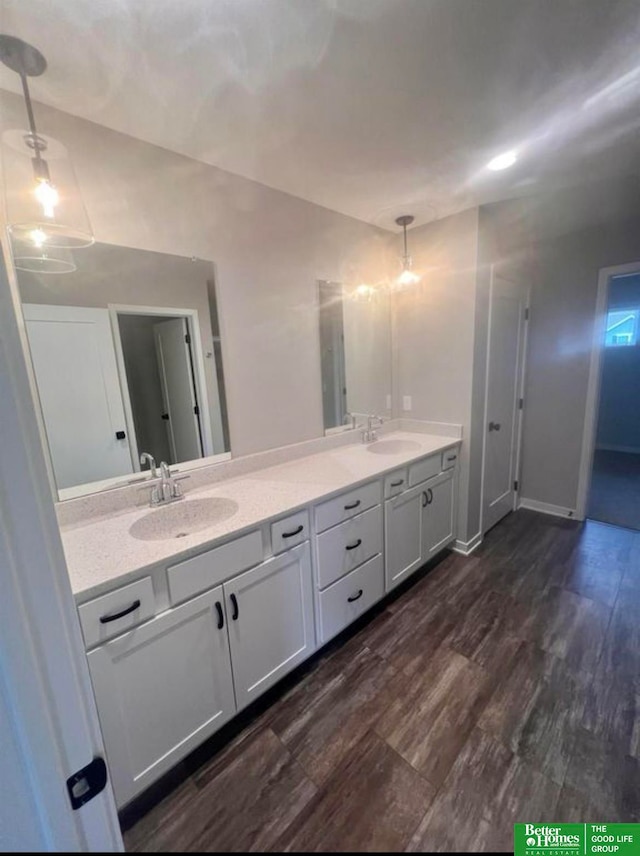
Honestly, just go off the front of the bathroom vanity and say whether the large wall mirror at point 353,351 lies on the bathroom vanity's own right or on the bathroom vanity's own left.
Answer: on the bathroom vanity's own left

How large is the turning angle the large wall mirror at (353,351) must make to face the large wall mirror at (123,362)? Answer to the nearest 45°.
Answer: approximately 90° to its right

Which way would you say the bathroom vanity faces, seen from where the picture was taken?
facing the viewer and to the right of the viewer

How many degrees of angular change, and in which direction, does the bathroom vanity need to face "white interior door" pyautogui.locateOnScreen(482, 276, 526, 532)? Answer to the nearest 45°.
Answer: approximately 90° to its left

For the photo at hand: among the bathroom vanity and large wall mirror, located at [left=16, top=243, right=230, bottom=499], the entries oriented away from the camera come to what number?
0

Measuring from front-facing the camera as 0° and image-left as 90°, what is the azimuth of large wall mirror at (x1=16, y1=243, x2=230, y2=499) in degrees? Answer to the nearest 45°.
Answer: approximately 315°

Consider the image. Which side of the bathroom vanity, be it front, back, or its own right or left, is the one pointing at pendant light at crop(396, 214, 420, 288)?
left

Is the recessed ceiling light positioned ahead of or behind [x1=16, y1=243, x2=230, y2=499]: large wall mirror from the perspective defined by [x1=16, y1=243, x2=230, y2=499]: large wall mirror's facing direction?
ahead

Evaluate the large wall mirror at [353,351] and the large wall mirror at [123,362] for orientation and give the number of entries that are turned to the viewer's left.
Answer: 0
